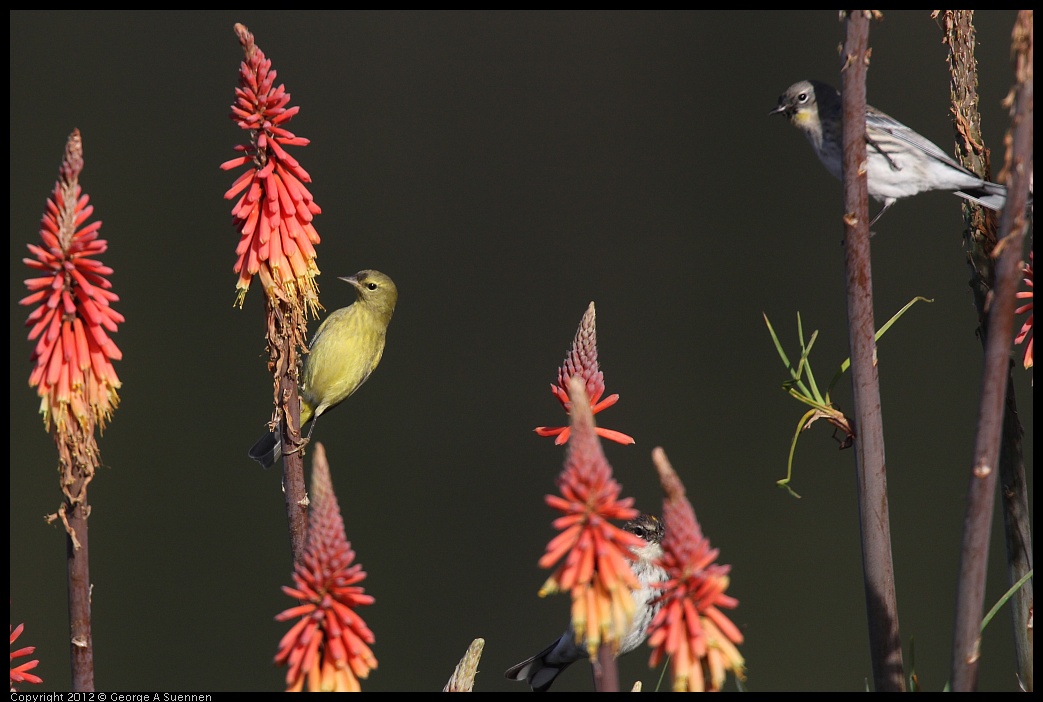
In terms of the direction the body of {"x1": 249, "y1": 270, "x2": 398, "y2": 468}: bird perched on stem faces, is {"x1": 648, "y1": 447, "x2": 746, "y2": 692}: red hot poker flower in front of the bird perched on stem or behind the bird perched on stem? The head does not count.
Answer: in front

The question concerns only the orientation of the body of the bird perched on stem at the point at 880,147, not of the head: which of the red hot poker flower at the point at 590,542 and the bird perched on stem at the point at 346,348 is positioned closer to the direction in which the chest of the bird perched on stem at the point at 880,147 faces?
the bird perched on stem

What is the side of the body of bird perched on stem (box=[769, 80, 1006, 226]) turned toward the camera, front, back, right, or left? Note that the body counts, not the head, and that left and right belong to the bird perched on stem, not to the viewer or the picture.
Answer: left

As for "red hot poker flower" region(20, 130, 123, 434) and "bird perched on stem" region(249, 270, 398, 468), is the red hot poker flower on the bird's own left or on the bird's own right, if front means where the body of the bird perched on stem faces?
on the bird's own right

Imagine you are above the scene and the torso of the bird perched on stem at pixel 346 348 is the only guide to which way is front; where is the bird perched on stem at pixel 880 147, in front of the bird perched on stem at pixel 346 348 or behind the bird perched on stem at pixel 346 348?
in front
